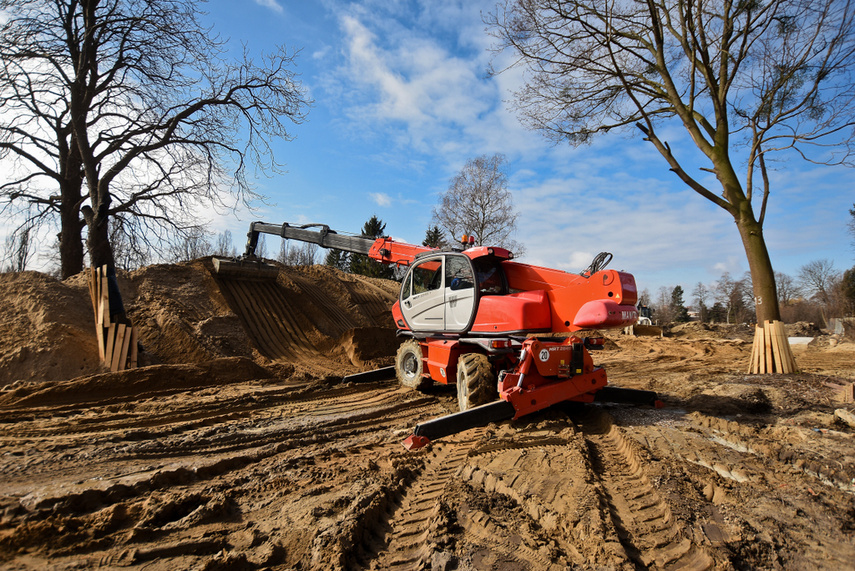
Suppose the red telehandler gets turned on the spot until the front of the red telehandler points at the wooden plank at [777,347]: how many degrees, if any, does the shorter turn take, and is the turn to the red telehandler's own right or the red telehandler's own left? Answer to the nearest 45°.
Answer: approximately 90° to the red telehandler's own right

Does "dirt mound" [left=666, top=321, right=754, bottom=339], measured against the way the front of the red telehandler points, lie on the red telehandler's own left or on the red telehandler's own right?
on the red telehandler's own right

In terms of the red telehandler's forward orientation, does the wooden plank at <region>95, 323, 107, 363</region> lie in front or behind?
in front

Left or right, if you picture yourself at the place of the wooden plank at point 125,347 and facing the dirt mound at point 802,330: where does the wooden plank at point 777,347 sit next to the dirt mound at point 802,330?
right

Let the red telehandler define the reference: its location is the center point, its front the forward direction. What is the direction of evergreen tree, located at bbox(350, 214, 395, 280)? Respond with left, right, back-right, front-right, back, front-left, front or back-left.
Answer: front-right

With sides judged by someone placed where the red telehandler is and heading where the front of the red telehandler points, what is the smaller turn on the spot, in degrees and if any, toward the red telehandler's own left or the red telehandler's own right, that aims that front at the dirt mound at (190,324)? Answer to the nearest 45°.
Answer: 0° — it already faces it

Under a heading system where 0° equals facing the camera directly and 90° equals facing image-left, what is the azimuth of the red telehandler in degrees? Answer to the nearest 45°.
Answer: approximately 135°

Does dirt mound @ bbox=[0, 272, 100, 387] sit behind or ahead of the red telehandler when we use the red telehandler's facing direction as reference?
ahead
